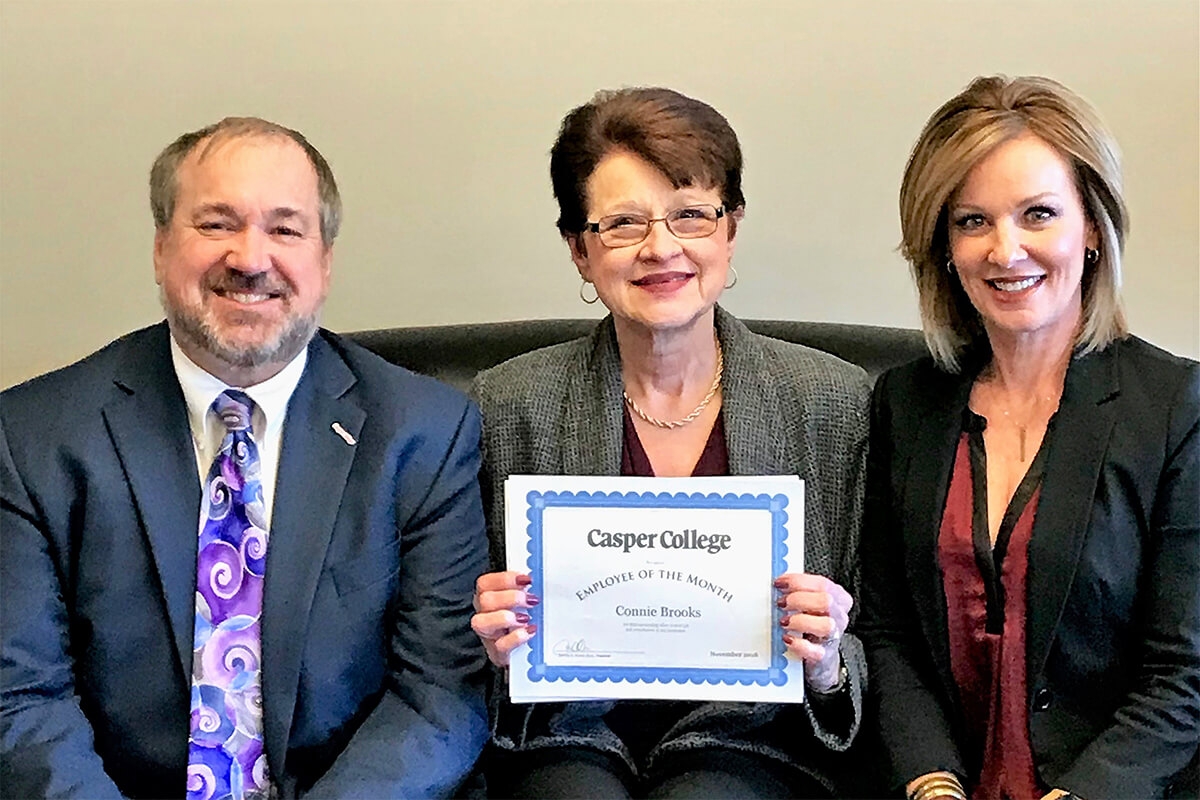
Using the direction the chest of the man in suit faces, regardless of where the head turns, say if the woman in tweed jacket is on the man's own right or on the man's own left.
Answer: on the man's own left

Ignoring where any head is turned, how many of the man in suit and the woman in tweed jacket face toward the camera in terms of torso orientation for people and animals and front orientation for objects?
2

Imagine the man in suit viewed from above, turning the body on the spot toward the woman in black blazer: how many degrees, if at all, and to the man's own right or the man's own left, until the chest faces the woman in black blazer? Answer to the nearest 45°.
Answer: approximately 90° to the man's own left

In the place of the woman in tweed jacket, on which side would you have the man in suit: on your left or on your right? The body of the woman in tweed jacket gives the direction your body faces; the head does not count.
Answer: on your right
